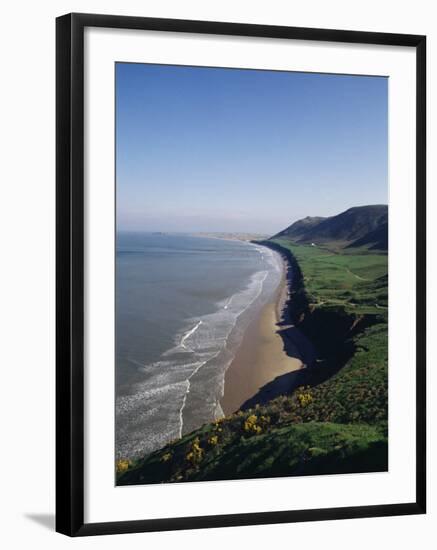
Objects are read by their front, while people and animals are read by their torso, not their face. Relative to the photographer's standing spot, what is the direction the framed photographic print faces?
facing the viewer and to the right of the viewer
